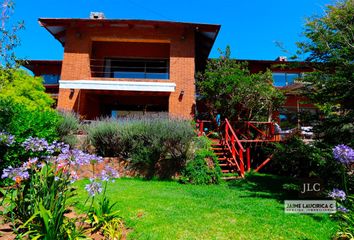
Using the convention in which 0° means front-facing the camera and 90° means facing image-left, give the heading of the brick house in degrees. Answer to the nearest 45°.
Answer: approximately 0°

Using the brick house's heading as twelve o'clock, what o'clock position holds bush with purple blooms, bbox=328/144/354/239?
The bush with purple blooms is roughly at 11 o'clock from the brick house.

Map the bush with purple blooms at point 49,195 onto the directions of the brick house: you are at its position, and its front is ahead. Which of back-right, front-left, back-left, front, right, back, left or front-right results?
front

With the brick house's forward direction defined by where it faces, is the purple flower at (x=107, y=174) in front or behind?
in front

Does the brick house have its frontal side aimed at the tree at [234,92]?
no

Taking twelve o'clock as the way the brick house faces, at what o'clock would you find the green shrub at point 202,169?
The green shrub is roughly at 11 o'clock from the brick house.

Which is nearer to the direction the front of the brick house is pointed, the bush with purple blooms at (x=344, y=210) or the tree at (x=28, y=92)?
the bush with purple blooms

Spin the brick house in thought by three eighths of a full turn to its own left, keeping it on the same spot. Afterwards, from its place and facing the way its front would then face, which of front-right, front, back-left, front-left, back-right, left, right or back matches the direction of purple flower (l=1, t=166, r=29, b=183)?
back-right

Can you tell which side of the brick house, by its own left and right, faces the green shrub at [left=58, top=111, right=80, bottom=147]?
front

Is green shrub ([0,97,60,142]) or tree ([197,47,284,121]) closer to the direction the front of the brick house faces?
the green shrub

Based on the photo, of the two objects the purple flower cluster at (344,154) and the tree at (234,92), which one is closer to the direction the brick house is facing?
the purple flower cluster

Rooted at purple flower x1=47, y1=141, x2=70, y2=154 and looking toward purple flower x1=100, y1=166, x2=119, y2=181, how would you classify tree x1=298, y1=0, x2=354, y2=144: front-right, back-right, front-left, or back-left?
front-left

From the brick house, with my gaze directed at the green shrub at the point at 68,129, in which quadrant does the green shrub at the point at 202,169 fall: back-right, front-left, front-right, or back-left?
front-left

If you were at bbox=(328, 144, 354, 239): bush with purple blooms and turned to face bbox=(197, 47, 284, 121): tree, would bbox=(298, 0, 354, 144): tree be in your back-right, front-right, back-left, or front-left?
front-right

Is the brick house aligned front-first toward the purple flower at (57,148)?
yes
